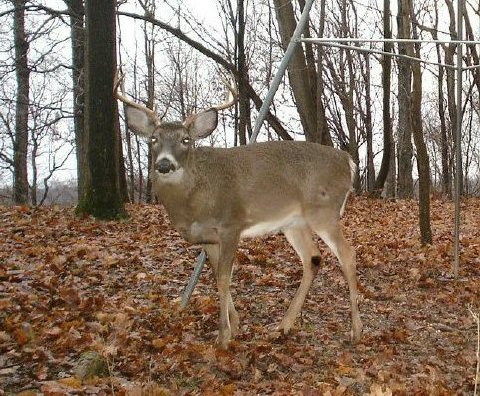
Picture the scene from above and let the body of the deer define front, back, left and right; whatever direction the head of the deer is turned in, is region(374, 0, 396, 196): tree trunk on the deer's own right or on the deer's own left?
on the deer's own right

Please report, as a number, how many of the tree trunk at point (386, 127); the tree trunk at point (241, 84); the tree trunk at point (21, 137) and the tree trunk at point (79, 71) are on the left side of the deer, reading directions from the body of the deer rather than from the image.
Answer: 0

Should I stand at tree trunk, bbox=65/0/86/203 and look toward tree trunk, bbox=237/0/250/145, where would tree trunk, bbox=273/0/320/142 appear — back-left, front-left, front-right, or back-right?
front-right

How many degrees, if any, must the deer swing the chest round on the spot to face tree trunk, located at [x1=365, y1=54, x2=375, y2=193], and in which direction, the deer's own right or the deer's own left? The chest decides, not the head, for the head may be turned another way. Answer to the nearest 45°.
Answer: approximately 90° to the deer's own right

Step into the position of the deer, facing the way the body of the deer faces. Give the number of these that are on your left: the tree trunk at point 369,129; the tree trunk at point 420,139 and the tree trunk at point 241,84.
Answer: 0

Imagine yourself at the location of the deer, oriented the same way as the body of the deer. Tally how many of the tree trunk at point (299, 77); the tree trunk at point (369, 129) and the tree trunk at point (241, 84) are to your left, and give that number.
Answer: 0

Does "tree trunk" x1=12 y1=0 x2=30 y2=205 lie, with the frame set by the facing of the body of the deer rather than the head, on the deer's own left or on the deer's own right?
on the deer's own right

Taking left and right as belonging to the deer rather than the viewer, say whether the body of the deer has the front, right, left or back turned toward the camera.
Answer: left

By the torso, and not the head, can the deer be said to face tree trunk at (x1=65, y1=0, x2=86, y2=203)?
no

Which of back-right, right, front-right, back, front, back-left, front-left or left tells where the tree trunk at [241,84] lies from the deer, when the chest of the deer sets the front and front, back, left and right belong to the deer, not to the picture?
right

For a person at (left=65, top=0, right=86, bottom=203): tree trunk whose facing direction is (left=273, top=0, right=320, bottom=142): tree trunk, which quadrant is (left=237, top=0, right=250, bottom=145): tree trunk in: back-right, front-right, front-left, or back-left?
front-left

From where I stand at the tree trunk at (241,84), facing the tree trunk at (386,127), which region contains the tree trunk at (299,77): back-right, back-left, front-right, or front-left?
front-right

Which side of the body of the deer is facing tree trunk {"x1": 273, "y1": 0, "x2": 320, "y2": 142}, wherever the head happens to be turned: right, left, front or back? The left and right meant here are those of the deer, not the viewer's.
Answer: right
